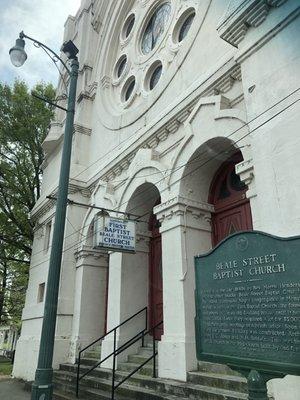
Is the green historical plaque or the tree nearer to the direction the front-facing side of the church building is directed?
the green historical plaque

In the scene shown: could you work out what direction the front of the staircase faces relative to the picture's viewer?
facing the viewer and to the left of the viewer

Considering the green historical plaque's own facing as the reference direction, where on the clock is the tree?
The tree is roughly at 3 o'clock from the green historical plaque.

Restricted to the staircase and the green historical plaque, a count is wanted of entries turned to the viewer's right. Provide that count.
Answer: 0

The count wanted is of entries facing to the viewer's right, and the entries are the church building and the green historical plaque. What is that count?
0

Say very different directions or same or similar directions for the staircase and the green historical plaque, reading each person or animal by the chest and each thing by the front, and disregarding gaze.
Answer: same or similar directions

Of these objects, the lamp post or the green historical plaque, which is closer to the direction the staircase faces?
the lamp post

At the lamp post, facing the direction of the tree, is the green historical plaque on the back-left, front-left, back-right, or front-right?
back-right

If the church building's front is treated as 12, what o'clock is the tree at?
The tree is roughly at 3 o'clock from the church building.

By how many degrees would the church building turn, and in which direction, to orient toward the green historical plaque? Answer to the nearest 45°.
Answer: approximately 45° to its left

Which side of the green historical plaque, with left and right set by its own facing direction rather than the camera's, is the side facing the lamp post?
right

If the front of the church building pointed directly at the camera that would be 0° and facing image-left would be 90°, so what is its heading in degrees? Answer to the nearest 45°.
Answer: approximately 45°

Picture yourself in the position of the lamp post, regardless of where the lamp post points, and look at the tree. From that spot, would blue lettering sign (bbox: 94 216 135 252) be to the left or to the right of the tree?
right
